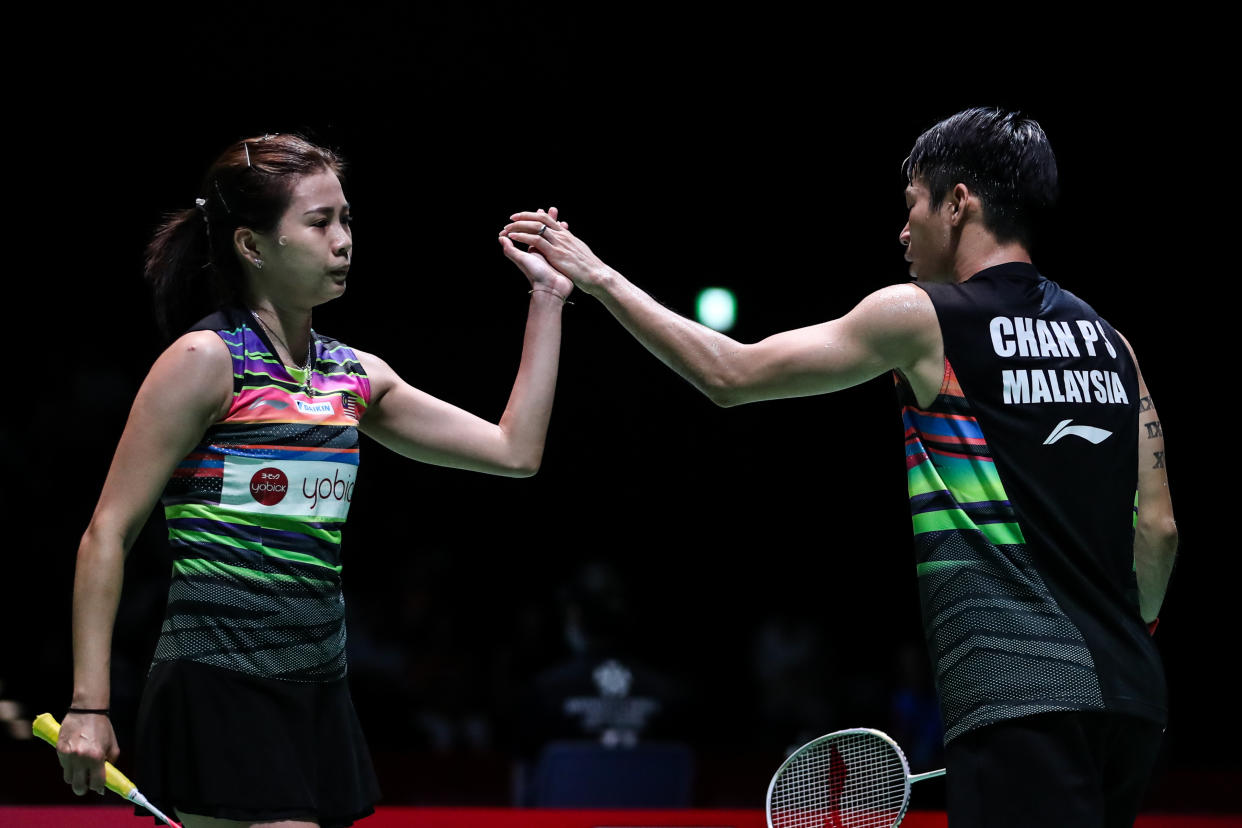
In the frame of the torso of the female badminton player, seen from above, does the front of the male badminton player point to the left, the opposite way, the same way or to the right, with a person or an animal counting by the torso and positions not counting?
the opposite way

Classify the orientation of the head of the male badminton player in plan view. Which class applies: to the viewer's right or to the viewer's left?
to the viewer's left

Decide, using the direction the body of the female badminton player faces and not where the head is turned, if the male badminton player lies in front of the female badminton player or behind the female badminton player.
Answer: in front

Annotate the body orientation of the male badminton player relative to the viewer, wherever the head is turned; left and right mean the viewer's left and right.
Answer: facing away from the viewer and to the left of the viewer

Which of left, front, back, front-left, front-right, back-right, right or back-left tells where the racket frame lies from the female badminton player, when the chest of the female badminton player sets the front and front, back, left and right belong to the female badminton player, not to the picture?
front-left
